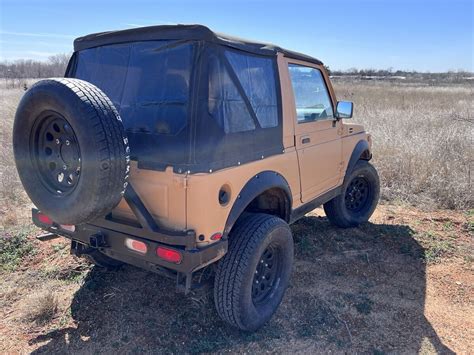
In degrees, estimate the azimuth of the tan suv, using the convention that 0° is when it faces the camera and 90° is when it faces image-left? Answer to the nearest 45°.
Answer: approximately 225°
